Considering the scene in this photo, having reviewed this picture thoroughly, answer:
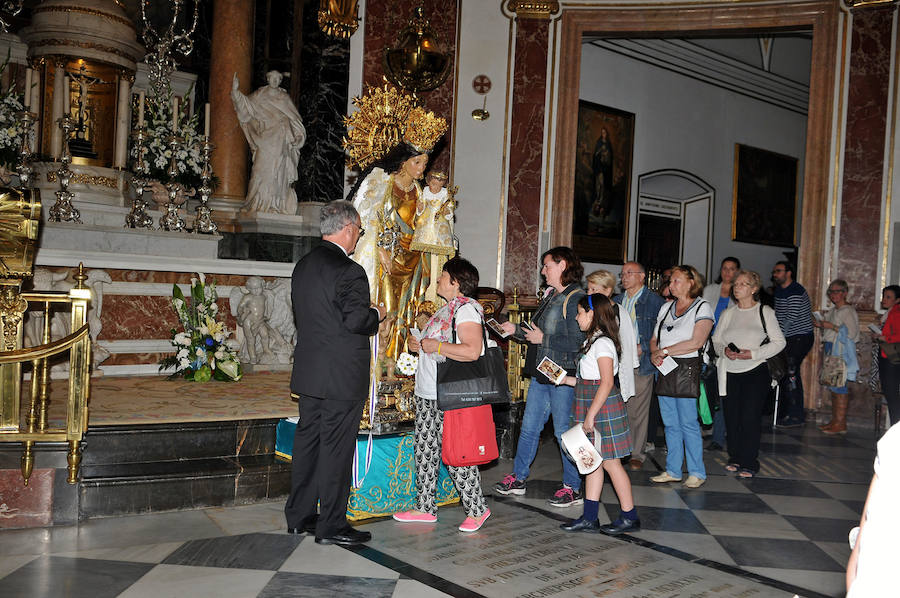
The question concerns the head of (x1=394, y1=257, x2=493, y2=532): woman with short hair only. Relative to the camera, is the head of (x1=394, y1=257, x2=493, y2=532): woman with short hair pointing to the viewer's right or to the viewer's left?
to the viewer's left

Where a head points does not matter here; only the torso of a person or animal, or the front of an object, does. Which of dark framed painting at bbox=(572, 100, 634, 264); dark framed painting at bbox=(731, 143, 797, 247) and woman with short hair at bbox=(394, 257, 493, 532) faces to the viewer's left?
the woman with short hair

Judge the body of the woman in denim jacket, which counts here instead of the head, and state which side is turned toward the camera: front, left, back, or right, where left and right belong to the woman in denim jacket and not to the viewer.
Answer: left

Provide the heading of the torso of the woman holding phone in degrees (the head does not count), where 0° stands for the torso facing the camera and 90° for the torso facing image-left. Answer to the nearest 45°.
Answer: approximately 45°

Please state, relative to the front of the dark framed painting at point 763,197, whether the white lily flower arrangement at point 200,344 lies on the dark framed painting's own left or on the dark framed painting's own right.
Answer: on the dark framed painting's own right

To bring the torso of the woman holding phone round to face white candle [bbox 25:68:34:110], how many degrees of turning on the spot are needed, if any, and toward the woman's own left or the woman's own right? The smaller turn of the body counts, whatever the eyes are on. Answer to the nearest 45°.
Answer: approximately 45° to the woman's own right

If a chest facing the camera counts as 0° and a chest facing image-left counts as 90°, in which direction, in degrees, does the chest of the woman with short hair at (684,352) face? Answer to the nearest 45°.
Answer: approximately 45°

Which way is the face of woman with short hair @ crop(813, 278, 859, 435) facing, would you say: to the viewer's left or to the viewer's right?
to the viewer's left

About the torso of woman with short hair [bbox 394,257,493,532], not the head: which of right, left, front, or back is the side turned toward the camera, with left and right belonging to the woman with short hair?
left

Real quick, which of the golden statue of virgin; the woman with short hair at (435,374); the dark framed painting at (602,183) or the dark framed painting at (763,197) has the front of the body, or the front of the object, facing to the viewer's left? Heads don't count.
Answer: the woman with short hair

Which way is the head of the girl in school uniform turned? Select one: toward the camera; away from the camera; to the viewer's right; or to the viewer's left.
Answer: to the viewer's left

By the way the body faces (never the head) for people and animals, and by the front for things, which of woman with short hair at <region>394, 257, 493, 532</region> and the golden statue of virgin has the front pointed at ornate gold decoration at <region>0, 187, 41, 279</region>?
the woman with short hair

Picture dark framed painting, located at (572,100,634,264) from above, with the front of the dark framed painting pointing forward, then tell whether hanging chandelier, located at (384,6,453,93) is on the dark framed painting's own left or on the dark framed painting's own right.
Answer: on the dark framed painting's own right
